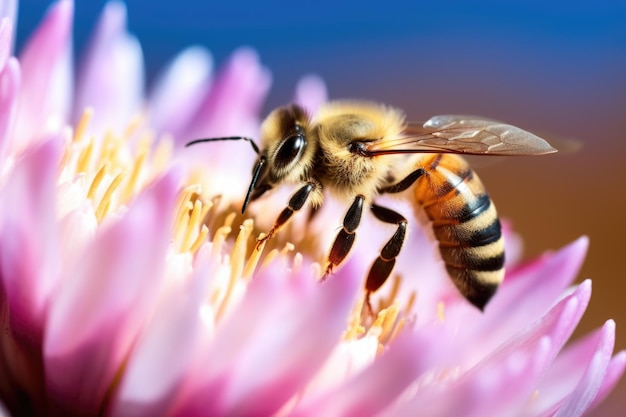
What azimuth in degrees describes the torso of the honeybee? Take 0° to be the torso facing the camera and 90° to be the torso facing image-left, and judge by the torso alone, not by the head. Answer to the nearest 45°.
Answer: approximately 90°
